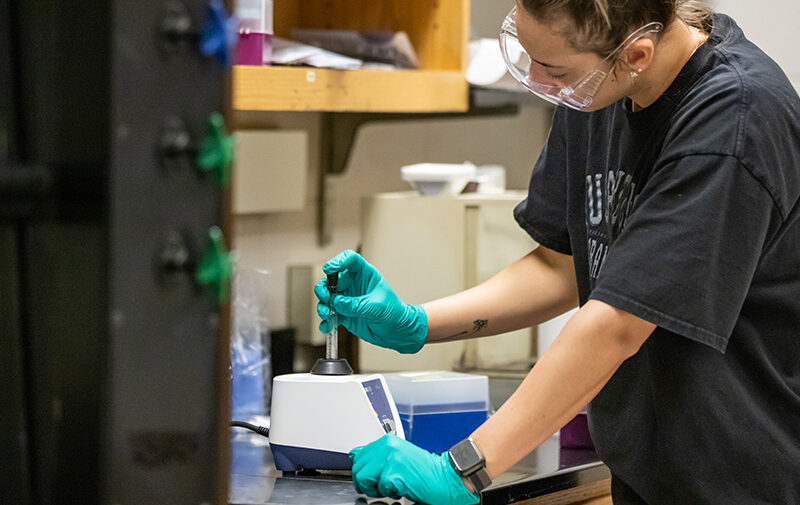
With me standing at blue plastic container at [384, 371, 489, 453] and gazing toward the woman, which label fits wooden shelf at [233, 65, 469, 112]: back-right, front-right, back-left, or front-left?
back-left

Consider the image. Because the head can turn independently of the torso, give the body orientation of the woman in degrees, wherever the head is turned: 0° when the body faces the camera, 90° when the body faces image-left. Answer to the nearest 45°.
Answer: approximately 45°

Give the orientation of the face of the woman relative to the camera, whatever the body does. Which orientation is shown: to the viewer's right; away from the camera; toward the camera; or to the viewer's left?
to the viewer's left
